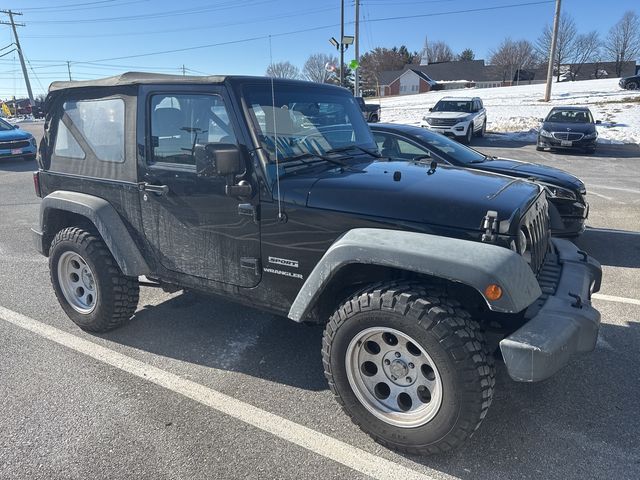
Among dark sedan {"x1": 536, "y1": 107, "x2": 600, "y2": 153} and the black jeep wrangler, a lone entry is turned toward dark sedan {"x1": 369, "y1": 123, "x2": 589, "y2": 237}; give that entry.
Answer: dark sedan {"x1": 536, "y1": 107, "x2": 600, "y2": 153}

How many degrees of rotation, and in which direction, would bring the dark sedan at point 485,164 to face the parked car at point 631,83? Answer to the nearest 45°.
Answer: approximately 135° to its left

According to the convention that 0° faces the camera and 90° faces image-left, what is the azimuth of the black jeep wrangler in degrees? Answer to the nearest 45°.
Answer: approximately 315°

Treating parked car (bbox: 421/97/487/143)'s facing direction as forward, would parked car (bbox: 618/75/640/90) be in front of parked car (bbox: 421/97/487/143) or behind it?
behind

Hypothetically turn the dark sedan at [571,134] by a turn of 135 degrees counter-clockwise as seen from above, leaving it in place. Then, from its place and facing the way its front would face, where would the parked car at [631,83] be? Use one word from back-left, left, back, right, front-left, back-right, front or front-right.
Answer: front-left

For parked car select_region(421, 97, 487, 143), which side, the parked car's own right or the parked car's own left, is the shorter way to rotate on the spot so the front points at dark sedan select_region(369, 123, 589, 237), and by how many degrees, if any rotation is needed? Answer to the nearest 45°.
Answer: approximately 45° to the parked car's own left

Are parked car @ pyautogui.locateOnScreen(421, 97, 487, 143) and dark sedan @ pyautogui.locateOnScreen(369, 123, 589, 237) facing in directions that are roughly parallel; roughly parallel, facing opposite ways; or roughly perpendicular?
roughly perpendicular

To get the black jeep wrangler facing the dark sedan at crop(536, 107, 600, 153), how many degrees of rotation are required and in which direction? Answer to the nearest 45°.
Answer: approximately 90° to its left

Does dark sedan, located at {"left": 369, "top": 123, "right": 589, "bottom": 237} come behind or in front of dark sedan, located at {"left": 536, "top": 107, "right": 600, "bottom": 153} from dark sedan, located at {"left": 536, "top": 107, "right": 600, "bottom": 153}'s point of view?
in front

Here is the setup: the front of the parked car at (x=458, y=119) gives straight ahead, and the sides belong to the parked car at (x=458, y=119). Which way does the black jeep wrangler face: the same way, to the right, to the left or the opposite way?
to the left

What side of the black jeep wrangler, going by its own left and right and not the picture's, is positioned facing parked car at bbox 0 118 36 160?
back

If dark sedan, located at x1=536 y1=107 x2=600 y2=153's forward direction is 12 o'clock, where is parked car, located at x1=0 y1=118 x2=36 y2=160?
The parked car is roughly at 2 o'clock from the dark sedan.
